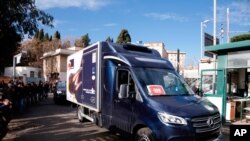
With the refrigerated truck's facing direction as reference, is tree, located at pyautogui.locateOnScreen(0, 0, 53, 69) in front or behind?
behind

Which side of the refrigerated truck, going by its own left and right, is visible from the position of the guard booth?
left

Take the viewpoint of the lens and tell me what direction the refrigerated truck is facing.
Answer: facing the viewer and to the right of the viewer
